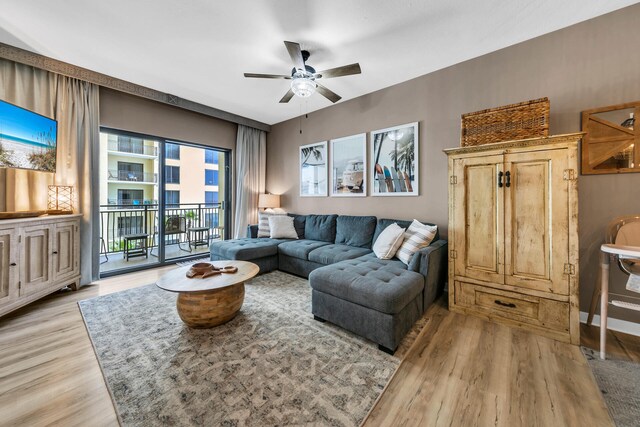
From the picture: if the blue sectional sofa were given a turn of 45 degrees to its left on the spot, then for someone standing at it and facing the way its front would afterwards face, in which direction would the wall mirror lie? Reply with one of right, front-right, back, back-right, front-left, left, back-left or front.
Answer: left

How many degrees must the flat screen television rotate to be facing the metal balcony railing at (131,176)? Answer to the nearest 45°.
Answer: approximately 90° to its left

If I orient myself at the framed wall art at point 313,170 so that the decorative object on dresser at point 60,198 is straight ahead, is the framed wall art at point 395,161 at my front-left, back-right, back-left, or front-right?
back-left

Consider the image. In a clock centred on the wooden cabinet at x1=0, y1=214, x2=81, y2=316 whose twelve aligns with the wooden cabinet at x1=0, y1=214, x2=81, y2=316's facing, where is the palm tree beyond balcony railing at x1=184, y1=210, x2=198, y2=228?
The palm tree beyond balcony railing is roughly at 9 o'clock from the wooden cabinet.
